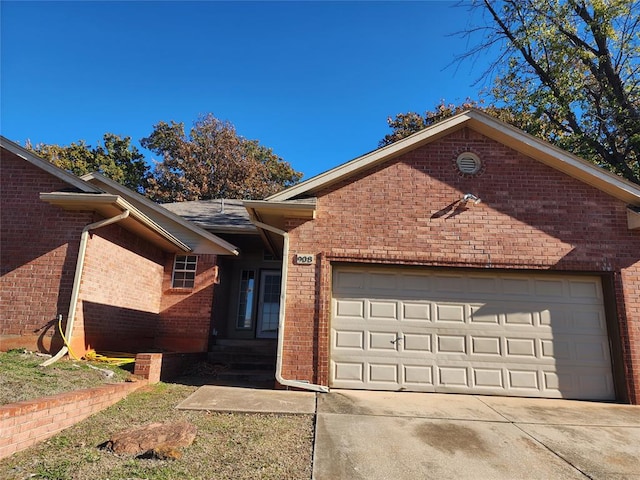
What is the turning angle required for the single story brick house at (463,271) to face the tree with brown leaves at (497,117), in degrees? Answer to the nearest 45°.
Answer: approximately 180°

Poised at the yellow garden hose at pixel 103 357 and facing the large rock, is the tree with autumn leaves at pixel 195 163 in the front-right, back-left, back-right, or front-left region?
back-left

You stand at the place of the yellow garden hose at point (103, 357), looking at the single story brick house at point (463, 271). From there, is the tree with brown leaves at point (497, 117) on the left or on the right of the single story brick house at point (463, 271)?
left

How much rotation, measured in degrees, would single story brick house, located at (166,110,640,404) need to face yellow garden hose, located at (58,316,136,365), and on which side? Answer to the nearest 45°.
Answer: approximately 90° to its right

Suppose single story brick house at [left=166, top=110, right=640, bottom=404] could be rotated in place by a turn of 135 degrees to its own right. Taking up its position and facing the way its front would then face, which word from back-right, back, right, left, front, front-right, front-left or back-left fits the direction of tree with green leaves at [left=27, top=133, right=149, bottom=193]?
front

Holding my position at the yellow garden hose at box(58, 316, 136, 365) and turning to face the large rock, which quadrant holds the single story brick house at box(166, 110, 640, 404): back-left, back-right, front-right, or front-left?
front-left

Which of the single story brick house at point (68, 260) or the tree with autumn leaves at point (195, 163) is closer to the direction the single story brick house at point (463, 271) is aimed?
the single story brick house

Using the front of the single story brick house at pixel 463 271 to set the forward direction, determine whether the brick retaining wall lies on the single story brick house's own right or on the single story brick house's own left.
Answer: on the single story brick house's own right

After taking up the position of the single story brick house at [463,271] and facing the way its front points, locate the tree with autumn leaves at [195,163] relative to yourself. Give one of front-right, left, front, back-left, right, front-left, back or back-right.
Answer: back-right

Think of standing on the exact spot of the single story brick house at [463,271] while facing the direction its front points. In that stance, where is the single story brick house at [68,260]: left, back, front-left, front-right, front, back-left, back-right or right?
right

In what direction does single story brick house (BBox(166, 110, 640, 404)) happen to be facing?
toward the camera

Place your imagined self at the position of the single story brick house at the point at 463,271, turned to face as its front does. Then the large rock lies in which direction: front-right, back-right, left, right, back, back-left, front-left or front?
front-right

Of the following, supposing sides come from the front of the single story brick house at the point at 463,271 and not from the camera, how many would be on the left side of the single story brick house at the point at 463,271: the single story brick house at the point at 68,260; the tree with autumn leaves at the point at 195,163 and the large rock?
0
